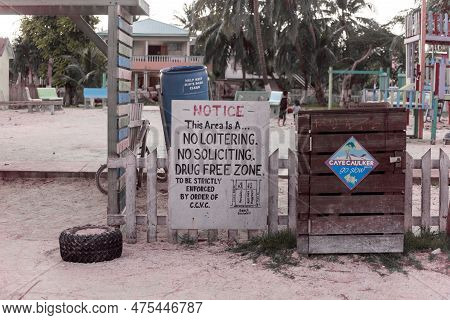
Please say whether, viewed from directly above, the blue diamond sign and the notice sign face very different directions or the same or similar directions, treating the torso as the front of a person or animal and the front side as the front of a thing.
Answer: same or similar directions

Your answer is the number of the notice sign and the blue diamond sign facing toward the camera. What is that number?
2

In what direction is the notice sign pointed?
toward the camera

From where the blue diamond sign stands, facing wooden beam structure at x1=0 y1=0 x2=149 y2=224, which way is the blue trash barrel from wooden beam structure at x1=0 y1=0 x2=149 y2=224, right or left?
right

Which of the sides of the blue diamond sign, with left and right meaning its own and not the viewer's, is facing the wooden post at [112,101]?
right

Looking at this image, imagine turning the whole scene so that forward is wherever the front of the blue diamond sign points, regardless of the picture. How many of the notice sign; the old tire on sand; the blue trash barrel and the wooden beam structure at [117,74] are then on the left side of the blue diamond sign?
0

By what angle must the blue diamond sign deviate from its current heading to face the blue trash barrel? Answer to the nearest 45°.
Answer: approximately 135° to its right

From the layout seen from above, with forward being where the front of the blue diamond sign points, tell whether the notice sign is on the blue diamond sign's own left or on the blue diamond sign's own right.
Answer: on the blue diamond sign's own right

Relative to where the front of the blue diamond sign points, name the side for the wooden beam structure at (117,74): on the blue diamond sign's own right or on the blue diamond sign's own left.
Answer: on the blue diamond sign's own right

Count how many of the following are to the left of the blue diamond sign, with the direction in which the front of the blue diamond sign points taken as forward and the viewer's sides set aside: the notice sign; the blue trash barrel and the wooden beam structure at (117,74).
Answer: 0

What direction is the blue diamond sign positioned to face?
toward the camera

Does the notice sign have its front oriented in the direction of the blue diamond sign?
no

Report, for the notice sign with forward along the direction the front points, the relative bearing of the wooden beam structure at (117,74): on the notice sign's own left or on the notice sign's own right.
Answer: on the notice sign's own right

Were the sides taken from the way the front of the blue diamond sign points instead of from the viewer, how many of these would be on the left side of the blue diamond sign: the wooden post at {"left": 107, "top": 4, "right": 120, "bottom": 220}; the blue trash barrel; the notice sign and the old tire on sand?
0

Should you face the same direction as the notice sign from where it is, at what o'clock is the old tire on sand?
The old tire on sand is roughly at 2 o'clock from the notice sign.
